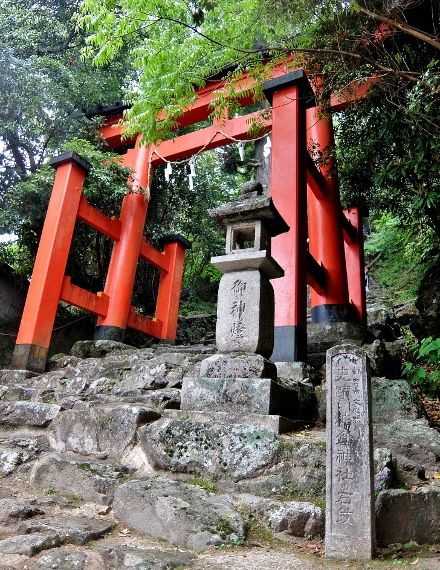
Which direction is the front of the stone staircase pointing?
toward the camera

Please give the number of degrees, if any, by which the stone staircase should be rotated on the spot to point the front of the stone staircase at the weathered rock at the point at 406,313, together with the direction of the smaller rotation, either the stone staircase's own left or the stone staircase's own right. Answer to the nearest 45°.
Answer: approximately 135° to the stone staircase's own left

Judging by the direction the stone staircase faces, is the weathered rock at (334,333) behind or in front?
behind

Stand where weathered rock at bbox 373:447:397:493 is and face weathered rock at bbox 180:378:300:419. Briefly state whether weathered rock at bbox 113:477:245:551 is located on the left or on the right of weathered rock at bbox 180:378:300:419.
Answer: left

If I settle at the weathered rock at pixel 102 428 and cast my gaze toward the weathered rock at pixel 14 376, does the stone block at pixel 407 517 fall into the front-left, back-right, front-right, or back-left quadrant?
back-right

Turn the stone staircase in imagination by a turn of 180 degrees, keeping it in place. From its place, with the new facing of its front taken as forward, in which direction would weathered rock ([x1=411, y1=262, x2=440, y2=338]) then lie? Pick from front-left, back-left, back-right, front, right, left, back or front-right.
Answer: front-right

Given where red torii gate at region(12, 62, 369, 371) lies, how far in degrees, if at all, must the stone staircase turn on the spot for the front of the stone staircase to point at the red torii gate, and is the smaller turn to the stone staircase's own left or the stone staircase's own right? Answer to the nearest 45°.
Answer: approximately 180°

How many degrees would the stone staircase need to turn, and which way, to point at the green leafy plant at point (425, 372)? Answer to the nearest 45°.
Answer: approximately 135° to its left

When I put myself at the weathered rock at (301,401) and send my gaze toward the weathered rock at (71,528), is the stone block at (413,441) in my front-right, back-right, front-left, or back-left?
back-left
